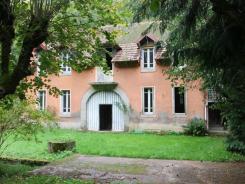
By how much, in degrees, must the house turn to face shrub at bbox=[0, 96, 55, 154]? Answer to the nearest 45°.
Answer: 0° — it already faces it

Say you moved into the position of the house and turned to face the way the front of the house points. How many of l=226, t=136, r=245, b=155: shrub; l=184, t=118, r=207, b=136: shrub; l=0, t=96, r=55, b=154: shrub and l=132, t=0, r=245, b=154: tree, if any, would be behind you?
0

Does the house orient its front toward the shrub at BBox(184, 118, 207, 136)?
no

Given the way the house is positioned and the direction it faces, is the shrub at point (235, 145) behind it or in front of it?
in front

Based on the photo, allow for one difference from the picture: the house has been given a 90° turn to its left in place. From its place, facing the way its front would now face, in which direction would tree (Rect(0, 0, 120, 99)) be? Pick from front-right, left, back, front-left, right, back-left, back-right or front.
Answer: right

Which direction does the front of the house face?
toward the camera

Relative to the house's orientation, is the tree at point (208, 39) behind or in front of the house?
in front
